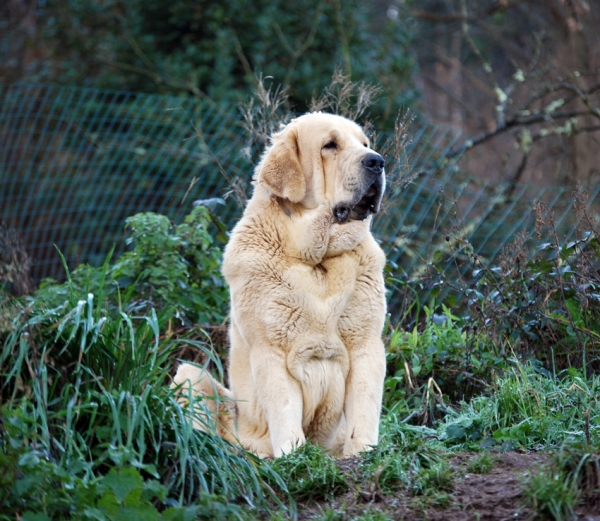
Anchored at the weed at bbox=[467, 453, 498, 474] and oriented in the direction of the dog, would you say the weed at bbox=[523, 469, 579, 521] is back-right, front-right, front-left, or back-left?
back-left

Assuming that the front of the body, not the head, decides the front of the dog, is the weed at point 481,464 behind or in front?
in front

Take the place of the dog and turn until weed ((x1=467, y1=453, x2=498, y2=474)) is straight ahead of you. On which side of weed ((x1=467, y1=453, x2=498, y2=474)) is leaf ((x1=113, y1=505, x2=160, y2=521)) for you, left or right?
right

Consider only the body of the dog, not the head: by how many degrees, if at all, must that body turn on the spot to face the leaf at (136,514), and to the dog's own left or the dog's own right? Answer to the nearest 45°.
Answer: approximately 45° to the dog's own right

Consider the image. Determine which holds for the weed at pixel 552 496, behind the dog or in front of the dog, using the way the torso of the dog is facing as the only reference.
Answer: in front

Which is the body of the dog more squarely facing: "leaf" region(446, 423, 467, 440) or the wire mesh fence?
the leaf

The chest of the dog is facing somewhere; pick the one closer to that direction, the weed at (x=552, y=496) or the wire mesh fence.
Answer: the weed

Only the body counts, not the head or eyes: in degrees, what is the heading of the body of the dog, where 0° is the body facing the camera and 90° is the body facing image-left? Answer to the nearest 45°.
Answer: approximately 315°

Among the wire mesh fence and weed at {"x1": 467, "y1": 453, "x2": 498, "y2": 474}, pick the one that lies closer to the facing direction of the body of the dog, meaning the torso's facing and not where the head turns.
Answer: the weed

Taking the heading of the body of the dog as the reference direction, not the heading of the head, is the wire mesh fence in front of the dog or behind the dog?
behind
